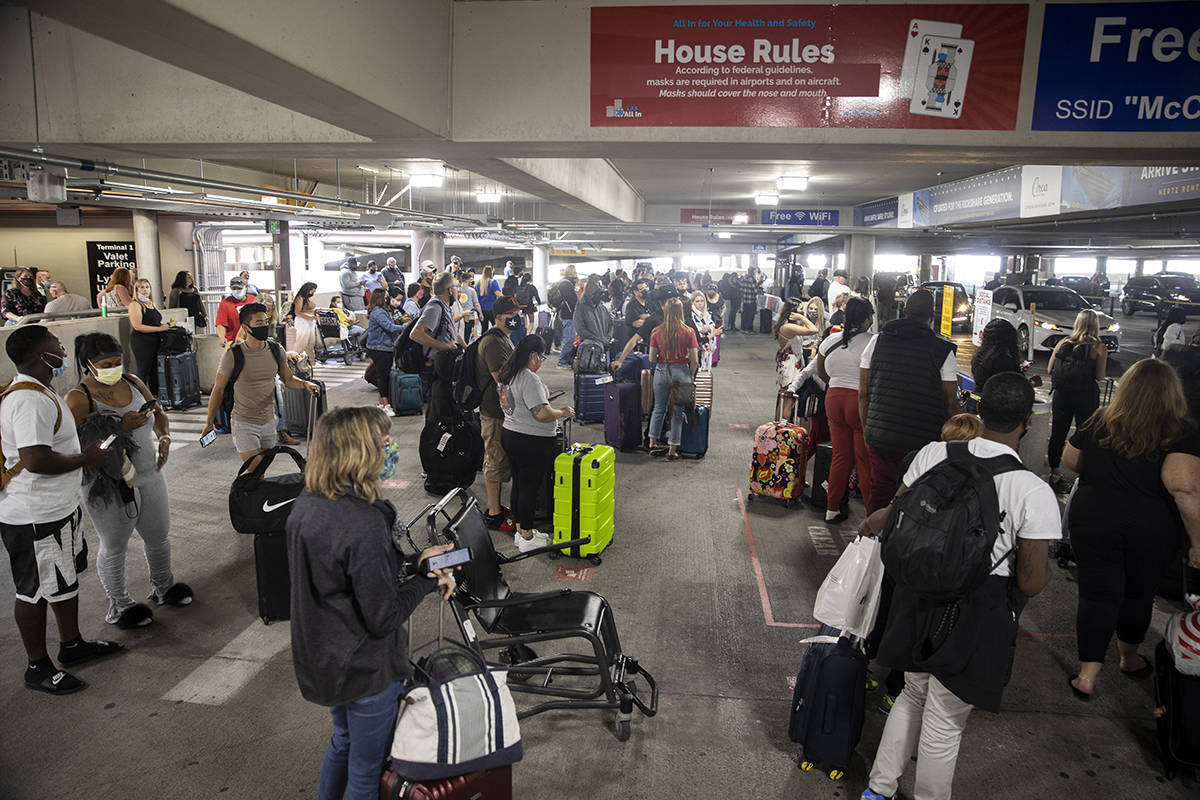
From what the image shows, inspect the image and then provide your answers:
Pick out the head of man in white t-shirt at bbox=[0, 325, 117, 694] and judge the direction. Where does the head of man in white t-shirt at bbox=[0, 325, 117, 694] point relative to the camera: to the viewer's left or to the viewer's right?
to the viewer's right

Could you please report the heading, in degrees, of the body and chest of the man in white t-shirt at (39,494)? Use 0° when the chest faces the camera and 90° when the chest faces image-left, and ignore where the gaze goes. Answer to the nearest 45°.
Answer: approximately 270°

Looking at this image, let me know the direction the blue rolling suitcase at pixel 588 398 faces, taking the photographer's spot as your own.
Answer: facing the viewer

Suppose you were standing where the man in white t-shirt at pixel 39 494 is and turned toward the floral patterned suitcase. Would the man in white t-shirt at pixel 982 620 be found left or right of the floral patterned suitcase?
right

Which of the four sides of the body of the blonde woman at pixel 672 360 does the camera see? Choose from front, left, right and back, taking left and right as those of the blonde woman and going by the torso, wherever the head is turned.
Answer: back

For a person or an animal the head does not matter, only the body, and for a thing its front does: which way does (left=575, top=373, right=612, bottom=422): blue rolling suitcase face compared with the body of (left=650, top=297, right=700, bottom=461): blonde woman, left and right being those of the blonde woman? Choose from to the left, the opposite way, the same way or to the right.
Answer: the opposite way

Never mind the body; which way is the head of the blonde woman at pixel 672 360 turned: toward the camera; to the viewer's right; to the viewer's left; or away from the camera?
away from the camera

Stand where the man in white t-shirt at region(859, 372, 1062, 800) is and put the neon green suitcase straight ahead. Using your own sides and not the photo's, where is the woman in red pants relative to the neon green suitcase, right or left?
right

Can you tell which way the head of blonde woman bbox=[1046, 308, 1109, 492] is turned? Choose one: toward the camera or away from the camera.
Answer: away from the camera

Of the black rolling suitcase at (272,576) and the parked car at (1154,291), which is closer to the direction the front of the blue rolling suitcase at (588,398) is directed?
the black rolling suitcase
